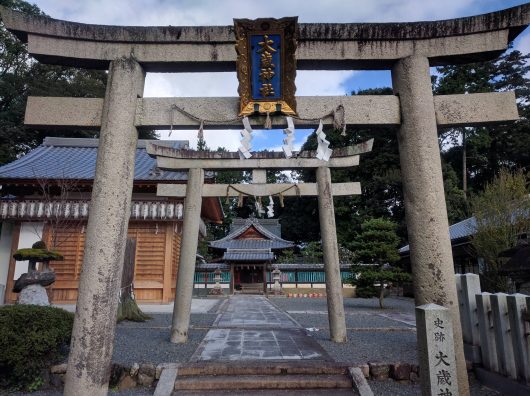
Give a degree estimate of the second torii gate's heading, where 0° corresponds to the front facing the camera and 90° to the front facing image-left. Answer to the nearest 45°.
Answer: approximately 0°

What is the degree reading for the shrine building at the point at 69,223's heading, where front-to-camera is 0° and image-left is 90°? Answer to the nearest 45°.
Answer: approximately 0°

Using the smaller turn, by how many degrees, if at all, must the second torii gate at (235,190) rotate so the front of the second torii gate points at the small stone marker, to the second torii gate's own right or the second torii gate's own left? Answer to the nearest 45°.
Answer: approximately 45° to the second torii gate's own left

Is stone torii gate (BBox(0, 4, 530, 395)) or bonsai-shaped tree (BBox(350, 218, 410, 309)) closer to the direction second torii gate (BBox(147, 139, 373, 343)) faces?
the stone torii gate

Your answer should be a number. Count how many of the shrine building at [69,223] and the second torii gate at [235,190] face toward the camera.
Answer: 2
